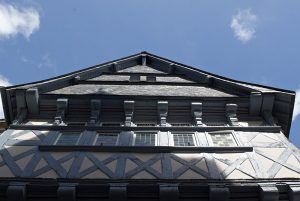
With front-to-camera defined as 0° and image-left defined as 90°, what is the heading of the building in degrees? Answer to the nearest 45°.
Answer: approximately 0°
